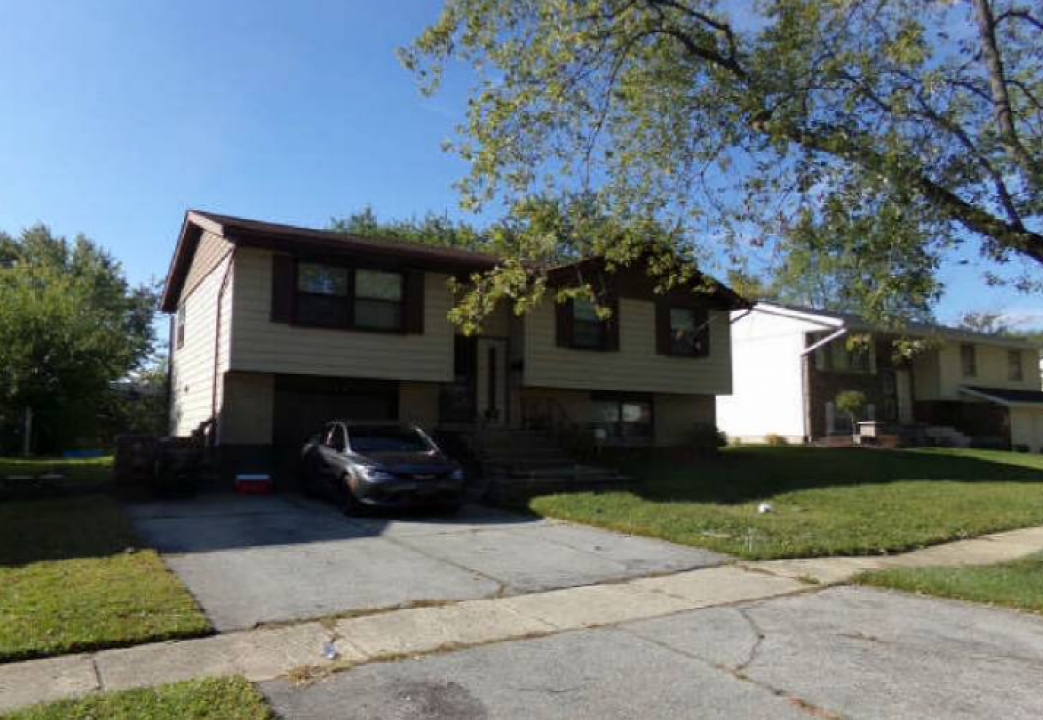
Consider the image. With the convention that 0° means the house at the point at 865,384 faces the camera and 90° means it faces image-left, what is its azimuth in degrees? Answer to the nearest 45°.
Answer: approximately 315°

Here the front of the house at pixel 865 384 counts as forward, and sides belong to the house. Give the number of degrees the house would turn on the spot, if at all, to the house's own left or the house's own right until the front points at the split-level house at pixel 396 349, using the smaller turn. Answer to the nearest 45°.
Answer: approximately 90° to the house's own right

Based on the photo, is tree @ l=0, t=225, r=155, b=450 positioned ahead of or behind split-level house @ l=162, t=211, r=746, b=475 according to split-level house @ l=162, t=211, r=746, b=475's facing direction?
behind

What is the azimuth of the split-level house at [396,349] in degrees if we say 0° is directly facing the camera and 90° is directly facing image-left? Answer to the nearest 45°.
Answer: approximately 315°

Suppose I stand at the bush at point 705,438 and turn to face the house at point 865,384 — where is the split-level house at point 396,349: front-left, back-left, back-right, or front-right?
back-left

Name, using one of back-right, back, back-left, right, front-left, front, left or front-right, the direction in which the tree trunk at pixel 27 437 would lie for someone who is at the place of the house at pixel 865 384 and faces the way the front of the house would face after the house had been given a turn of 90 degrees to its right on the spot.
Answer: front

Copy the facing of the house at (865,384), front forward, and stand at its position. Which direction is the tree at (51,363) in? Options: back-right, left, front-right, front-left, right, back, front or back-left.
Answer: right

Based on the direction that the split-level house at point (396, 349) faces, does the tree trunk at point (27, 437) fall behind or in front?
behind

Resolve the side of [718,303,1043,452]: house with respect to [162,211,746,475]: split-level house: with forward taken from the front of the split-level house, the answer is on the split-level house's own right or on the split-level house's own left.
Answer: on the split-level house's own left

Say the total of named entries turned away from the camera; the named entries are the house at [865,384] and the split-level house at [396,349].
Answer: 0
